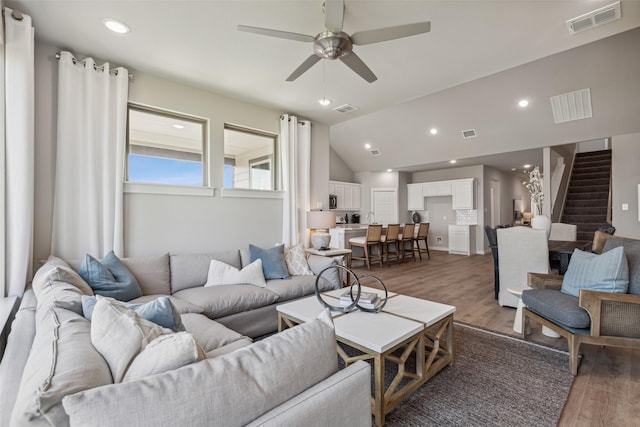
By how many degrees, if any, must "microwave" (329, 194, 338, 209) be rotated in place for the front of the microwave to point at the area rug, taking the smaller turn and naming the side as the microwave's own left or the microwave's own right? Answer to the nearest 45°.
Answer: approximately 45° to the microwave's own right

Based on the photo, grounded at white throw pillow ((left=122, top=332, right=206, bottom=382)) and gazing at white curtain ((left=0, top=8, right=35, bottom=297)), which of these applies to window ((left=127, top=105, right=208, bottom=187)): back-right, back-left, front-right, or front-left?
front-right

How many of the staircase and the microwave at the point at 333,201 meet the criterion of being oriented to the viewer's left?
0

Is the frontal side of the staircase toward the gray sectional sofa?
yes

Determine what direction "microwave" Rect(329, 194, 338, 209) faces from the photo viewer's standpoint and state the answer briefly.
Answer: facing the viewer and to the right of the viewer

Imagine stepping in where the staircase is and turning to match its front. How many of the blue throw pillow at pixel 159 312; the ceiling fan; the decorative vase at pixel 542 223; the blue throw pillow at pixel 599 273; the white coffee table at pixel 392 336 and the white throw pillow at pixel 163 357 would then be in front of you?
6

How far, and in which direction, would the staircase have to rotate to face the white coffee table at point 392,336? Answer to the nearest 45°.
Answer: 0° — it already faces it

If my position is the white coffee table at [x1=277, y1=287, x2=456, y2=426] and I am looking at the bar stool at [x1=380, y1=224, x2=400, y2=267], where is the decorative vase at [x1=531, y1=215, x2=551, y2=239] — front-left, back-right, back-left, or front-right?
front-right

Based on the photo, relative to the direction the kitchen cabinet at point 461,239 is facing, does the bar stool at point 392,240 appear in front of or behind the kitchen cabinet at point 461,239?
in front

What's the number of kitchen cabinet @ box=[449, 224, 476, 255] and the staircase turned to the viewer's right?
0

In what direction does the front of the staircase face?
toward the camera

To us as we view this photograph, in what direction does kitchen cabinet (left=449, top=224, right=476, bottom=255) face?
facing the viewer and to the left of the viewer

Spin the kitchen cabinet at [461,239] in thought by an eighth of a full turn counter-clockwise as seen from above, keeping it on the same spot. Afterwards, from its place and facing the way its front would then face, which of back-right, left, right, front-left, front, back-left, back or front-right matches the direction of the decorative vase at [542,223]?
front

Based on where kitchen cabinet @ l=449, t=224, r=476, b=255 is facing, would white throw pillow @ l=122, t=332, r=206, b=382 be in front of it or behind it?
in front
